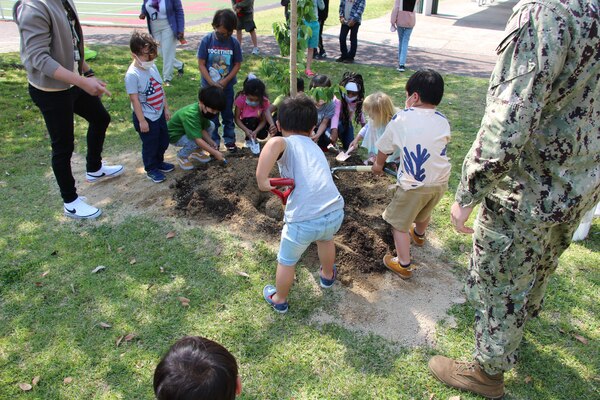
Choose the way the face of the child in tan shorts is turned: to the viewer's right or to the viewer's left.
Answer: to the viewer's left

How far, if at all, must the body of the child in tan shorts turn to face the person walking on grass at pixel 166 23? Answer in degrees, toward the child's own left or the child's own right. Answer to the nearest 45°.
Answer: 0° — they already face them

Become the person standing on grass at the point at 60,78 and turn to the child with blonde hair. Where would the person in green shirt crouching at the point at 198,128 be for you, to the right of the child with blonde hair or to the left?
left

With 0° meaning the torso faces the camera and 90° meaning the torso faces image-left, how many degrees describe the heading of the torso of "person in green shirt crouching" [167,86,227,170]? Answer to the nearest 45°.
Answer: approximately 315°

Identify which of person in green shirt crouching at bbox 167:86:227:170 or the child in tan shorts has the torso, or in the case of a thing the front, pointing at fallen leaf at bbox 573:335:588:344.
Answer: the person in green shirt crouching

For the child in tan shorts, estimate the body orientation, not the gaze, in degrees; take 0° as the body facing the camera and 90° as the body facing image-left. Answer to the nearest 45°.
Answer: approximately 135°

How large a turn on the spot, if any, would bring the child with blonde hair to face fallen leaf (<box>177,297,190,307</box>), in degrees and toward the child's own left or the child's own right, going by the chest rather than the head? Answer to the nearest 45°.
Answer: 0° — they already face it

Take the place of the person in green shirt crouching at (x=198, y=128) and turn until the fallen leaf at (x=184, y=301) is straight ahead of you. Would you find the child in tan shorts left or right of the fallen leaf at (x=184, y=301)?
left

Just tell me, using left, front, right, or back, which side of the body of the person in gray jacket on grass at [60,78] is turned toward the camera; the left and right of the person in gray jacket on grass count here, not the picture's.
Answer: right

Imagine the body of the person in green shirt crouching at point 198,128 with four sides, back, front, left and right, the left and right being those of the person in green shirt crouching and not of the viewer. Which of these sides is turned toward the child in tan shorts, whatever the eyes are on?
front

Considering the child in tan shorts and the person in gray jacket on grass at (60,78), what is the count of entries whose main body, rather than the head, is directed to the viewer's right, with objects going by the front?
1

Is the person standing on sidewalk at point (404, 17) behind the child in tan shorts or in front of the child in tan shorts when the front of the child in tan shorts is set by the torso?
in front

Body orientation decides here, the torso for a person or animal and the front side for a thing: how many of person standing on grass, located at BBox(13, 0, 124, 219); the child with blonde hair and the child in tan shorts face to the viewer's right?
1
